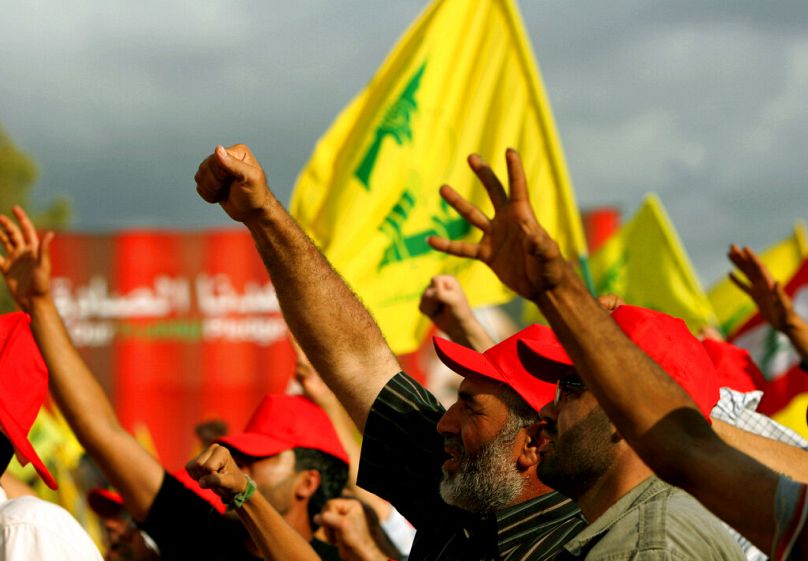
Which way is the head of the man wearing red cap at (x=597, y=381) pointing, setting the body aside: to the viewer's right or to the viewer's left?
to the viewer's left

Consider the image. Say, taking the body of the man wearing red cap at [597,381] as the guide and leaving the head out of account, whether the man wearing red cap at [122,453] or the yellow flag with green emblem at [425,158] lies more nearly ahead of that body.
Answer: the man wearing red cap

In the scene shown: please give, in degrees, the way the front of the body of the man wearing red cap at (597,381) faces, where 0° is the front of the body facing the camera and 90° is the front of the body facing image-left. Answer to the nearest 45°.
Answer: approximately 90°

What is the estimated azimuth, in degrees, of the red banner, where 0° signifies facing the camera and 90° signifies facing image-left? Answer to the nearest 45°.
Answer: approximately 0°

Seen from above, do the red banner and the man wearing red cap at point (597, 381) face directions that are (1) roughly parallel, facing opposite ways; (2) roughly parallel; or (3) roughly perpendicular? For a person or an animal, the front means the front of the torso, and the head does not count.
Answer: roughly perpendicular

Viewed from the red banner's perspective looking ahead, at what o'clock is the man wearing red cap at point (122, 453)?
The man wearing red cap is roughly at 12 o'clock from the red banner.
